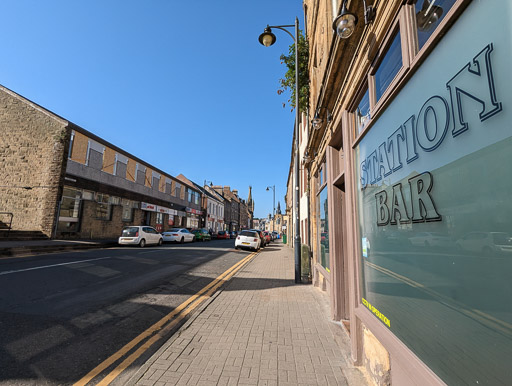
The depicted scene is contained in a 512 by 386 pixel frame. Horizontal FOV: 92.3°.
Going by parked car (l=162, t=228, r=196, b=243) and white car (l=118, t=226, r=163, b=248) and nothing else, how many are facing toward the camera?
0

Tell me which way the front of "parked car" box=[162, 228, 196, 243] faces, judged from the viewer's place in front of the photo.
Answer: facing away from the viewer and to the right of the viewer

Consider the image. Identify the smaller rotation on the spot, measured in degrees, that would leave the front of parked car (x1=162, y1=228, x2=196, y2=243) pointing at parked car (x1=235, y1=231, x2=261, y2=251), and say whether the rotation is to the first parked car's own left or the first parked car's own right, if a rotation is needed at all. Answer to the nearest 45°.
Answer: approximately 90° to the first parked car's own right

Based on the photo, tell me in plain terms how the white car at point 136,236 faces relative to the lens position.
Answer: facing away from the viewer and to the right of the viewer

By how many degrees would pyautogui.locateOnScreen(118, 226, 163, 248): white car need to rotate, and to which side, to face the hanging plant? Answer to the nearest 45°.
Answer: approximately 90° to its right

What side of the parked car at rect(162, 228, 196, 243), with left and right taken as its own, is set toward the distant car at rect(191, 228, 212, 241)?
front

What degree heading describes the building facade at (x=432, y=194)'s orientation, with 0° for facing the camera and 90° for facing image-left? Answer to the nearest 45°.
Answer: approximately 45°

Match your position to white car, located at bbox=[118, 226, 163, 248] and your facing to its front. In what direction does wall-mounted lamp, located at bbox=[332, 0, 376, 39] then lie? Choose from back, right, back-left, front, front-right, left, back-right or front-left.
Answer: back-right

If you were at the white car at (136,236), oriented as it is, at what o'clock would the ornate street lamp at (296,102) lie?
The ornate street lamp is roughly at 4 o'clock from the white car.

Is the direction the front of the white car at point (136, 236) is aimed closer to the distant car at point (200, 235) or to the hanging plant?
the distant car

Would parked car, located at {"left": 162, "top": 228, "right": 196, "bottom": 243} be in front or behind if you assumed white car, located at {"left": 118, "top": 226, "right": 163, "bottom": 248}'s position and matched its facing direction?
in front

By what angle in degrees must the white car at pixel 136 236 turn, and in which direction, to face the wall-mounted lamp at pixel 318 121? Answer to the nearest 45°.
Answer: approximately 135° to its right

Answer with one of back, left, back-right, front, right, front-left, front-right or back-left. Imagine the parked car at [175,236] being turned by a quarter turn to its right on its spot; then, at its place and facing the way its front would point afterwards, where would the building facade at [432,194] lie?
front-right

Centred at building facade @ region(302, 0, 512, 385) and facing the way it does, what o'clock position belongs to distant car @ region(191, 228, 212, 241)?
The distant car is roughly at 3 o'clock from the building facade.
